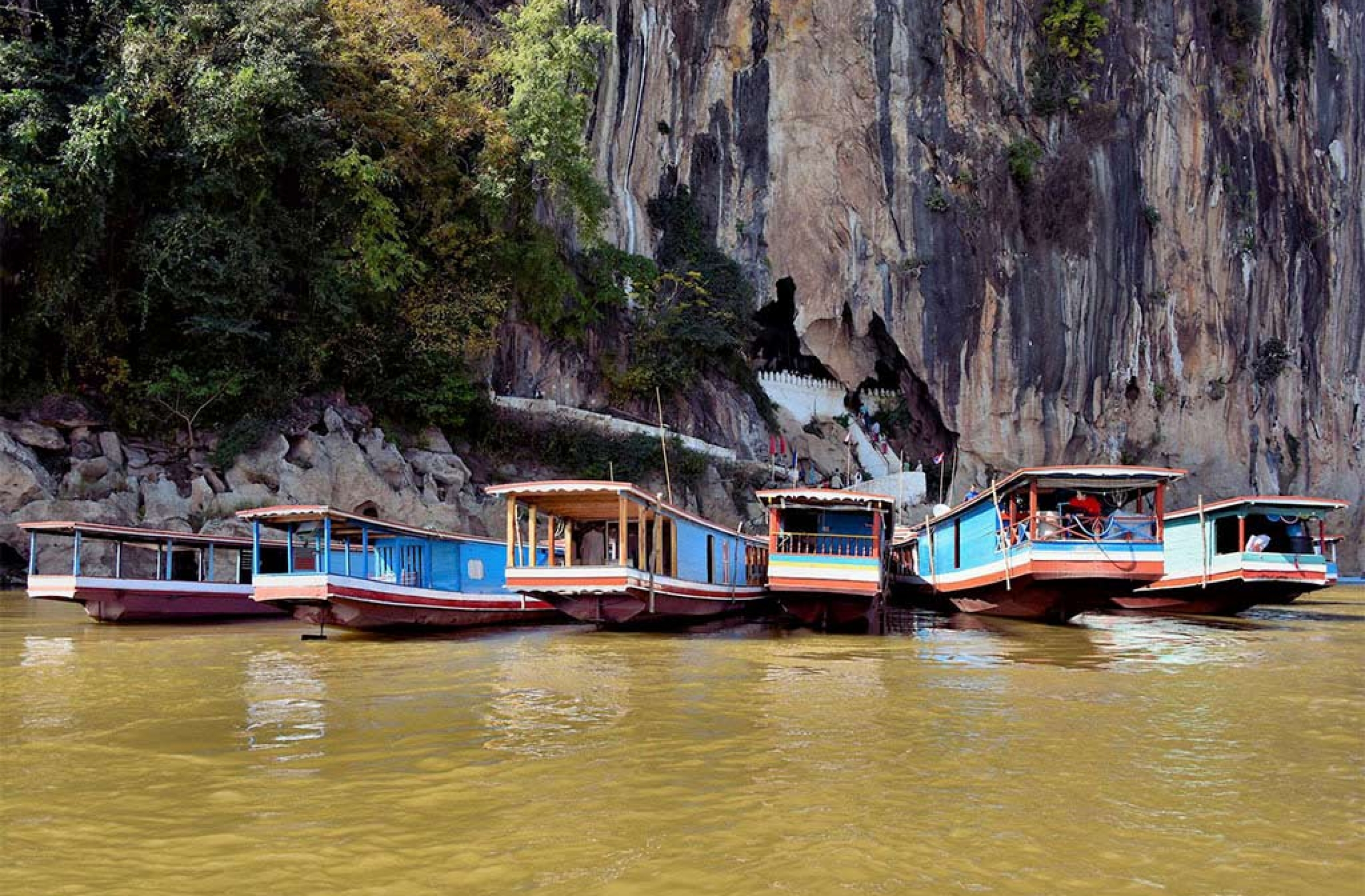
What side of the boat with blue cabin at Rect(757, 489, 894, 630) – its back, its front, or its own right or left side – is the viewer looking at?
back

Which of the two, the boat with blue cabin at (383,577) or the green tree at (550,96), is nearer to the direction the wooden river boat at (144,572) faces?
the green tree

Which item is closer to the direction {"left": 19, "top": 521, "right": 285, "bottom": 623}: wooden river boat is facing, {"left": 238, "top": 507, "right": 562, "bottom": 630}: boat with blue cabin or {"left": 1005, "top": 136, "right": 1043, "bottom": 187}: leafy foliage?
the leafy foliage

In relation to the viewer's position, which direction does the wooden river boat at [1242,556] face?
facing away from the viewer and to the left of the viewer
